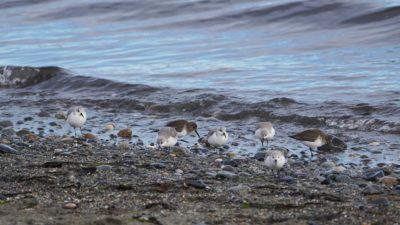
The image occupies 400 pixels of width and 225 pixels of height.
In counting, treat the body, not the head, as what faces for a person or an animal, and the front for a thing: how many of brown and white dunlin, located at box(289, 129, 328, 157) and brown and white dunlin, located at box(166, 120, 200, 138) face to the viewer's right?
2

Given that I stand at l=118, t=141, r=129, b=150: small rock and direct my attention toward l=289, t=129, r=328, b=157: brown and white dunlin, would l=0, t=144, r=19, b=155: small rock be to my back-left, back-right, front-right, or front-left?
back-right

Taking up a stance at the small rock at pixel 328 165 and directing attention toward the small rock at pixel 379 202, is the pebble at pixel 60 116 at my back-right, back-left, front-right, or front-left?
back-right

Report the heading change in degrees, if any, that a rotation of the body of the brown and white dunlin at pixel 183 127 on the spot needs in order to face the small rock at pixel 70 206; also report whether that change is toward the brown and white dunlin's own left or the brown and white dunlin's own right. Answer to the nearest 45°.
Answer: approximately 90° to the brown and white dunlin's own right

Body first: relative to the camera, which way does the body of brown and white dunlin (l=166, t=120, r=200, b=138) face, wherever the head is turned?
to the viewer's right

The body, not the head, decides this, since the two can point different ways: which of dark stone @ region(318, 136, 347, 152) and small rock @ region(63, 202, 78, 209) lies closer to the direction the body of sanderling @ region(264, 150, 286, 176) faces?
the small rock

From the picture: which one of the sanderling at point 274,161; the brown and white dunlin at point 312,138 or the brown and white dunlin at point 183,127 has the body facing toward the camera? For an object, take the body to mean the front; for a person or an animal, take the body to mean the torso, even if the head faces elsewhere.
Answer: the sanderling at point 274,161

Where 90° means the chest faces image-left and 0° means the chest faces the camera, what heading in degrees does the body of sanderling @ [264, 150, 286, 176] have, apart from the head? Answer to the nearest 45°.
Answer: approximately 0°

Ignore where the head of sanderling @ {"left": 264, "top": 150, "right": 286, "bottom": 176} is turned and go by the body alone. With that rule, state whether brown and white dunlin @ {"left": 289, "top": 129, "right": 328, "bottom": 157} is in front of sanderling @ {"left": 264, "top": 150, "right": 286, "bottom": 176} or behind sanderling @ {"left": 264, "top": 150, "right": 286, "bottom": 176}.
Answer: behind

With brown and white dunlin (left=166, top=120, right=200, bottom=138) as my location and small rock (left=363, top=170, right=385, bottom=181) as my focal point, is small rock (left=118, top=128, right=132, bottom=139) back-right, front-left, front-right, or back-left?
back-right

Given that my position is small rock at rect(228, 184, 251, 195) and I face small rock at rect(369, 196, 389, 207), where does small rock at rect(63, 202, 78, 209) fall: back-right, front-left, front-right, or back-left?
back-right

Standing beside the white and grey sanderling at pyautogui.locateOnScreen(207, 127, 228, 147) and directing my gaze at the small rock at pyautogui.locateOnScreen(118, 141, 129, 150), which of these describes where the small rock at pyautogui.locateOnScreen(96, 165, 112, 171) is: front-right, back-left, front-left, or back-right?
front-left

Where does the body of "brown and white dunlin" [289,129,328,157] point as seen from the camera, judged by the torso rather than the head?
to the viewer's right
